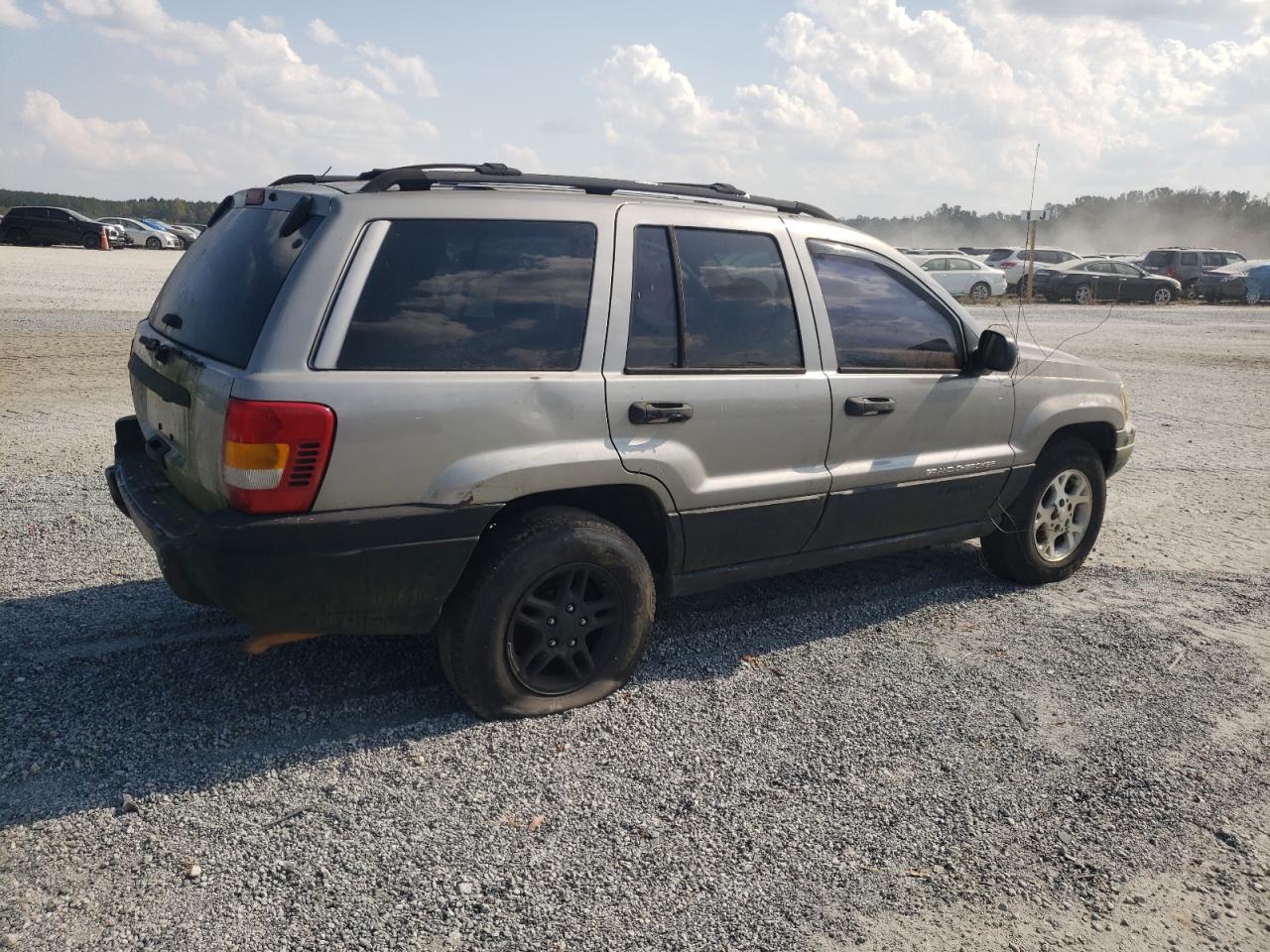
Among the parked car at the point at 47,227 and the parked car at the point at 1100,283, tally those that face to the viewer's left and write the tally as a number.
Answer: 0

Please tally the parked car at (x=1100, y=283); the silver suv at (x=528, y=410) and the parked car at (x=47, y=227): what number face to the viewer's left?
0

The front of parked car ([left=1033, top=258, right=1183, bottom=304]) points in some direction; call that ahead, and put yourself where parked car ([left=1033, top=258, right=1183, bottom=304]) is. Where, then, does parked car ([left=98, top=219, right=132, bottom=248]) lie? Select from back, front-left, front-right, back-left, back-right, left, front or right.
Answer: back-left

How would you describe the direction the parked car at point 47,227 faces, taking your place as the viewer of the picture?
facing to the right of the viewer

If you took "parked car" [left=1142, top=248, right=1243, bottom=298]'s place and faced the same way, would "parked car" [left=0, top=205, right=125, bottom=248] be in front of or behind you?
behind

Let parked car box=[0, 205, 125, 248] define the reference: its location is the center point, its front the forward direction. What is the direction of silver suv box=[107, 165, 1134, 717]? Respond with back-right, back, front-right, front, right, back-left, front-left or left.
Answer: right

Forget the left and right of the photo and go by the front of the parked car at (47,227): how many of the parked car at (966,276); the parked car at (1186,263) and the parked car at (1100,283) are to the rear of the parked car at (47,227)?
0

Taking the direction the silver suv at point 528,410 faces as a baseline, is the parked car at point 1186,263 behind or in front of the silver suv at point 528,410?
in front

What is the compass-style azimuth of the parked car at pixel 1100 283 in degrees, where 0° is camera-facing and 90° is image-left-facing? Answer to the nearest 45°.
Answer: approximately 225°

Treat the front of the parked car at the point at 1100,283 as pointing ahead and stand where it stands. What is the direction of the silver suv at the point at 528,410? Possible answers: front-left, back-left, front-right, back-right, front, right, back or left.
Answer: back-right

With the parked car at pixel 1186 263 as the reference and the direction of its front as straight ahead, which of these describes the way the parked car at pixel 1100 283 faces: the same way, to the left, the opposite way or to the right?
the same way

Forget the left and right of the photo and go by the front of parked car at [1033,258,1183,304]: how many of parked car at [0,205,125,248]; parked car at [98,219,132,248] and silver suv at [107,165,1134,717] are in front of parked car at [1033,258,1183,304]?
0

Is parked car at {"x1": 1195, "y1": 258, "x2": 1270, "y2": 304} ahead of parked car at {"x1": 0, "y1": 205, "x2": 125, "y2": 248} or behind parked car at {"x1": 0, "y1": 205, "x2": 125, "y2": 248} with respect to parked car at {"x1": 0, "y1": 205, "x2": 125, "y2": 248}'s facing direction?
ahead

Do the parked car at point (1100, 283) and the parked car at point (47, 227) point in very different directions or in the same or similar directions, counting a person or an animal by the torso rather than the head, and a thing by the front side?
same or similar directions

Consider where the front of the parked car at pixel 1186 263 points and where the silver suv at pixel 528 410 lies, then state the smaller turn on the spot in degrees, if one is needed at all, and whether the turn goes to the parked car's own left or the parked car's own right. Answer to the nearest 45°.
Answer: approximately 135° to the parked car's own right

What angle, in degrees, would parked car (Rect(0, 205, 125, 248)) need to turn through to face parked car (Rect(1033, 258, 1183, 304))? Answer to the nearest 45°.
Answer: approximately 45° to its right
